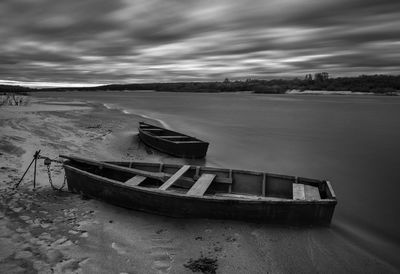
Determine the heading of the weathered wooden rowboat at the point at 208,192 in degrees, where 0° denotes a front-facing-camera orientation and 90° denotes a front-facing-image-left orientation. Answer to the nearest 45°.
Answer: approximately 90°

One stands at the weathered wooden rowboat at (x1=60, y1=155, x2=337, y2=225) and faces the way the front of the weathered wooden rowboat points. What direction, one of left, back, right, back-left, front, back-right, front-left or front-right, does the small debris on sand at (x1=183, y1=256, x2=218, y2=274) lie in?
left
